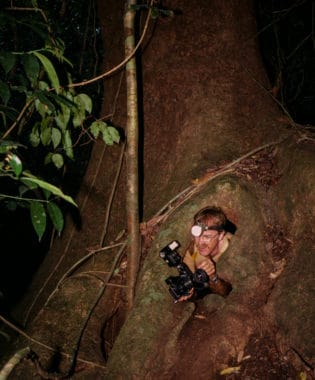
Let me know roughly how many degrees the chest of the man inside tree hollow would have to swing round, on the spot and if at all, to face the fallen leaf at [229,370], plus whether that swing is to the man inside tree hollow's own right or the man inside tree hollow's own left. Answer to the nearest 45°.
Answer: approximately 45° to the man inside tree hollow's own left

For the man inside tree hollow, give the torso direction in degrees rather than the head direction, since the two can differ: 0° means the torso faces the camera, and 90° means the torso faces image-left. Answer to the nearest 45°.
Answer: approximately 45°
